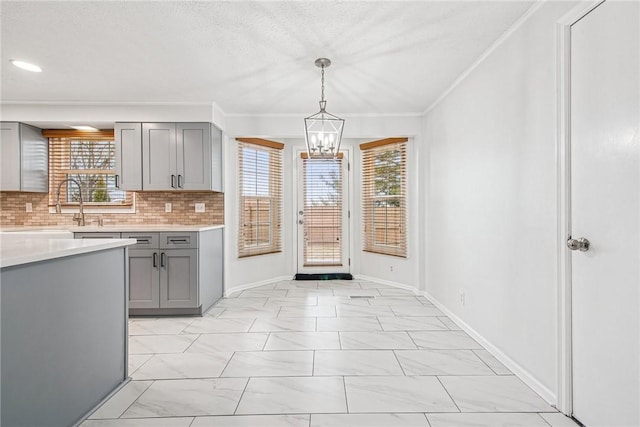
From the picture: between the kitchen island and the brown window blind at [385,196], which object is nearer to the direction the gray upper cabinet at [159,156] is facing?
the kitchen island

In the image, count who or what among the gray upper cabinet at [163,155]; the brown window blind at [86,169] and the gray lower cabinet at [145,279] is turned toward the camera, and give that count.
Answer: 3

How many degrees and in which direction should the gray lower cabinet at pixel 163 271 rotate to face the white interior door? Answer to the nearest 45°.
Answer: approximately 45° to its left

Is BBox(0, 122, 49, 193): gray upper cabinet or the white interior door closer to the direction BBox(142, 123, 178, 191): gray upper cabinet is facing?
the white interior door

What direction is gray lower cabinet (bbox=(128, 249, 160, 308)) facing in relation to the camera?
toward the camera

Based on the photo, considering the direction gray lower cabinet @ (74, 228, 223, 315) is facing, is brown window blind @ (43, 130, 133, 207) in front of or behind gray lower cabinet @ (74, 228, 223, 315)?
behind

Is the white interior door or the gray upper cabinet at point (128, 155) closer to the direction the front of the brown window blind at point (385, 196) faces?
the gray upper cabinet

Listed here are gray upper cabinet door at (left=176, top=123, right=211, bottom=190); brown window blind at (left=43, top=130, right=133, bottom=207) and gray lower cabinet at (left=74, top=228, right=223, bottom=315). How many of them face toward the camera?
3

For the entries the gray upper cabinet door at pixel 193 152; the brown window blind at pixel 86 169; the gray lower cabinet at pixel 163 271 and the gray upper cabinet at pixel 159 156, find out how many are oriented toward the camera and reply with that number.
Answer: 4

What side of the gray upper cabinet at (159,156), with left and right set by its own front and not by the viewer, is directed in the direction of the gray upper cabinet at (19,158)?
right

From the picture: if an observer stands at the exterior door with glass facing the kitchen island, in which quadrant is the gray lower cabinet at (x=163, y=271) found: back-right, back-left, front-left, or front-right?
front-right

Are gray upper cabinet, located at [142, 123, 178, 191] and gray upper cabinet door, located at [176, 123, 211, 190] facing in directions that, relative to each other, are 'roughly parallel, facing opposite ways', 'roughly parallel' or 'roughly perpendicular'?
roughly parallel

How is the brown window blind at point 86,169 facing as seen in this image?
toward the camera

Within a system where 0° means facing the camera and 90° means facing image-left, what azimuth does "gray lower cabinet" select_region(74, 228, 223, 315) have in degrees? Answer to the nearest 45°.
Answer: approximately 0°

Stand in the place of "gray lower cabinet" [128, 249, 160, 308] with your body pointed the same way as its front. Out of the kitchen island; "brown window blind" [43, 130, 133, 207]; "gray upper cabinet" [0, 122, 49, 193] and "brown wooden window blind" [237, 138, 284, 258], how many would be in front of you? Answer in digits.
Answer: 1

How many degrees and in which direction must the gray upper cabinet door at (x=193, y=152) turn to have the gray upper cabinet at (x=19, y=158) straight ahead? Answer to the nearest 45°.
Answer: approximately 90° to its right
